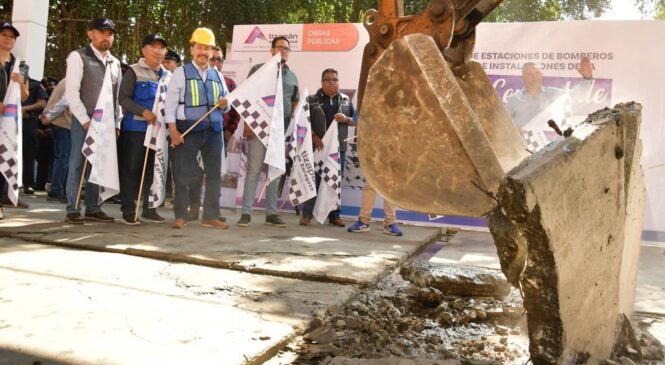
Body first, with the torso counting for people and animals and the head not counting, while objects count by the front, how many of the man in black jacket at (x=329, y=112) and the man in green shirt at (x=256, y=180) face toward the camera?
2

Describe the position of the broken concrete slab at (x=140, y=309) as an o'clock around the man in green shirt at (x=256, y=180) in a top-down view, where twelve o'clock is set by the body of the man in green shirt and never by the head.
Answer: The broken concrete slab is roughly at 12 o'clock from the man in green shirt.

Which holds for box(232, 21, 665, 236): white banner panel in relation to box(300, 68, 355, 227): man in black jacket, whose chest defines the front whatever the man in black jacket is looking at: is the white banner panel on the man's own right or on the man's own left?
on the man's own left

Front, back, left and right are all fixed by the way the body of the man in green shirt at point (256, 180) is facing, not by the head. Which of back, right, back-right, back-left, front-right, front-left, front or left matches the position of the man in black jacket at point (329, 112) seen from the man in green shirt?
back-left

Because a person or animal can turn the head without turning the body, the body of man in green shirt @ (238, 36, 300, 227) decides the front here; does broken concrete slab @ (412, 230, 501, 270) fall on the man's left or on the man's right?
on the man's left

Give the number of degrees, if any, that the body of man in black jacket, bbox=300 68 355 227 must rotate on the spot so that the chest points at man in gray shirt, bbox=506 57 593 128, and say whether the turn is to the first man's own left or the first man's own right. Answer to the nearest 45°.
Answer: approximately 90° to the first man's own left

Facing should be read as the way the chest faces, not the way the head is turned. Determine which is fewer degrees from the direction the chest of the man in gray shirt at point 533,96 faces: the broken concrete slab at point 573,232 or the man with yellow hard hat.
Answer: the broken concrete slab

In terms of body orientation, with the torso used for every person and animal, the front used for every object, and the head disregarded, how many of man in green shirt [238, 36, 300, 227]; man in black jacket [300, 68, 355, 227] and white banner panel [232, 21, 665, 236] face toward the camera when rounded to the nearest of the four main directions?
3
